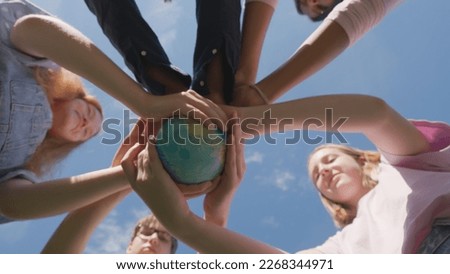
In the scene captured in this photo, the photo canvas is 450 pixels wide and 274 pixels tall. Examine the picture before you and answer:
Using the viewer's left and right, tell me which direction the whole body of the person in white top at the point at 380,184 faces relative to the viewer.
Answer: facing the viewer and to the left of the viewer

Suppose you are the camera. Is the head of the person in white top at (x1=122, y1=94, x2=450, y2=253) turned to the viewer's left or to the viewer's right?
to the viewer's left
